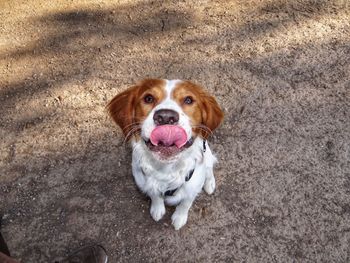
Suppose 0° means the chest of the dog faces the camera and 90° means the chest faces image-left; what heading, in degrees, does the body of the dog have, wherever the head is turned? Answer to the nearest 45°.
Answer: approximately 0°
